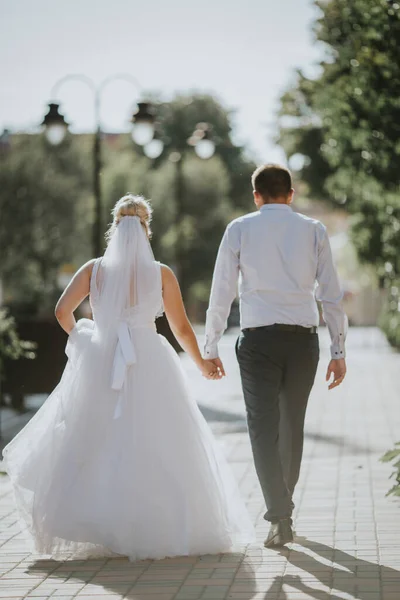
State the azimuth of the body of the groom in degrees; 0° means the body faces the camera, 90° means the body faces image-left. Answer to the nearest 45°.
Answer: approximately 180°

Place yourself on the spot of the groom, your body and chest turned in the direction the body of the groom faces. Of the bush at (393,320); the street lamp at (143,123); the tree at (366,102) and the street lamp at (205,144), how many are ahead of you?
4

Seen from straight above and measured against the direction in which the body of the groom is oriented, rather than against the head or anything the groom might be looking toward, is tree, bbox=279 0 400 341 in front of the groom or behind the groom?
in front

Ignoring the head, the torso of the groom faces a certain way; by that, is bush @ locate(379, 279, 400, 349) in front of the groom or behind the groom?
in front

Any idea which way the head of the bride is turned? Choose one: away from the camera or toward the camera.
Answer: away from the camera

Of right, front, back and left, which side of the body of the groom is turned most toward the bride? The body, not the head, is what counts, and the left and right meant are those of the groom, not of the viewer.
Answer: left

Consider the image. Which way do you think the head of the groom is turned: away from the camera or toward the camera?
away from the camera

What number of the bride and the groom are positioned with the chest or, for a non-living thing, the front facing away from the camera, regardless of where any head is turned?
2

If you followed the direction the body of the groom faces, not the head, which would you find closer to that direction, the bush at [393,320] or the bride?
the bush

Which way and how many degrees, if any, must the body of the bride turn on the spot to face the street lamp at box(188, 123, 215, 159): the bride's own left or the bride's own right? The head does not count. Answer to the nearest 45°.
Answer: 0° — they already face it

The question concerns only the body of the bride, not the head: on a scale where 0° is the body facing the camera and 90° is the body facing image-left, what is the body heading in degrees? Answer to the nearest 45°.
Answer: approximately 180°

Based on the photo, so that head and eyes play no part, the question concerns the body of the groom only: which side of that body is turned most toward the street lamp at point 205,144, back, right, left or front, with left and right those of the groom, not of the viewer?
front
